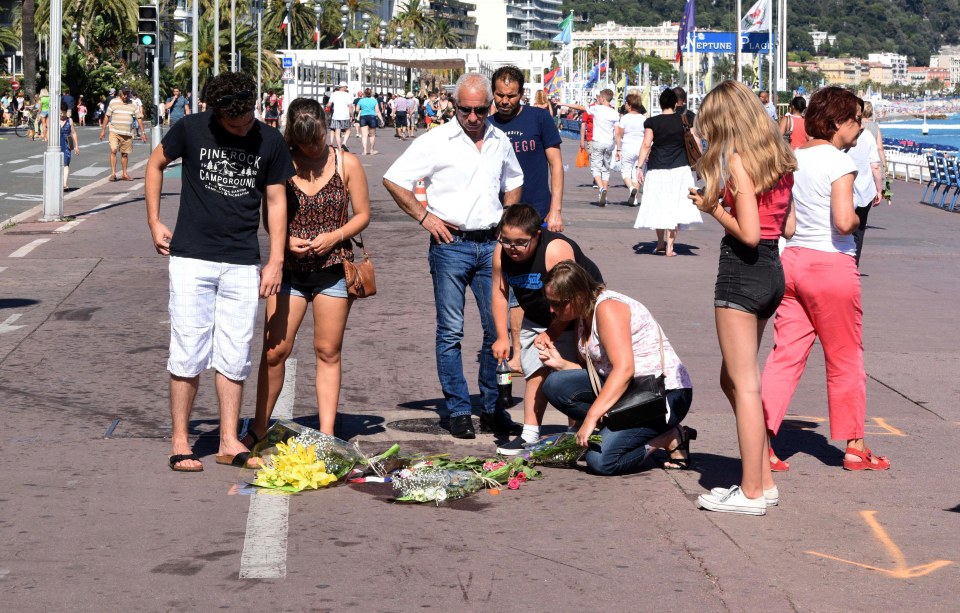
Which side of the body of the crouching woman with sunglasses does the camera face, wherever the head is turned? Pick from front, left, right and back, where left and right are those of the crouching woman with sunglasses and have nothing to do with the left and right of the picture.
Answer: left

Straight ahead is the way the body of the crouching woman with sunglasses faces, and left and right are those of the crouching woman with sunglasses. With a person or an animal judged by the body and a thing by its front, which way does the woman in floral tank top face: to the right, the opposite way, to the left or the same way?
to the left

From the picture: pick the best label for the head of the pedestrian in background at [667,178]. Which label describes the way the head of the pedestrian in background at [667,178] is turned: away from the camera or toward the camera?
away from the camera

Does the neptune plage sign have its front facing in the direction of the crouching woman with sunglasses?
yes

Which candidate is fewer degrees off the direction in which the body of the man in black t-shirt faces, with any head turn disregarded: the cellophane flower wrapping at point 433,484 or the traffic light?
the cellophane flower wrapping

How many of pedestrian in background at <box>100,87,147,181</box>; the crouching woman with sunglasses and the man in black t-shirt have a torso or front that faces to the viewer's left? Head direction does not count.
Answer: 1

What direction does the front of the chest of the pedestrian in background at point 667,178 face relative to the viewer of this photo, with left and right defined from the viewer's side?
facing away from the viewer
